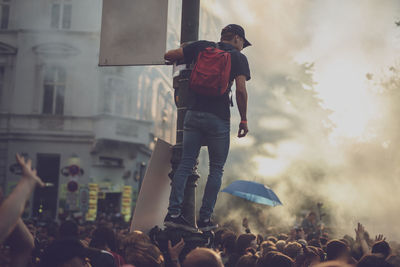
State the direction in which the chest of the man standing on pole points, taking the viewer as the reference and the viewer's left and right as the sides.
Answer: facing away from the viewer and to the right of the viewer

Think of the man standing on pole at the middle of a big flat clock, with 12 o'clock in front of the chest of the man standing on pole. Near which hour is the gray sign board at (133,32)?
The gray sign board is roughly at 9 o'clock from the man standing on pole.

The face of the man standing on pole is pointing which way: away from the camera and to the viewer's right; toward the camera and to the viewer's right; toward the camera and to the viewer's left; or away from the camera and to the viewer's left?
away from the camera and to the viewer's right
